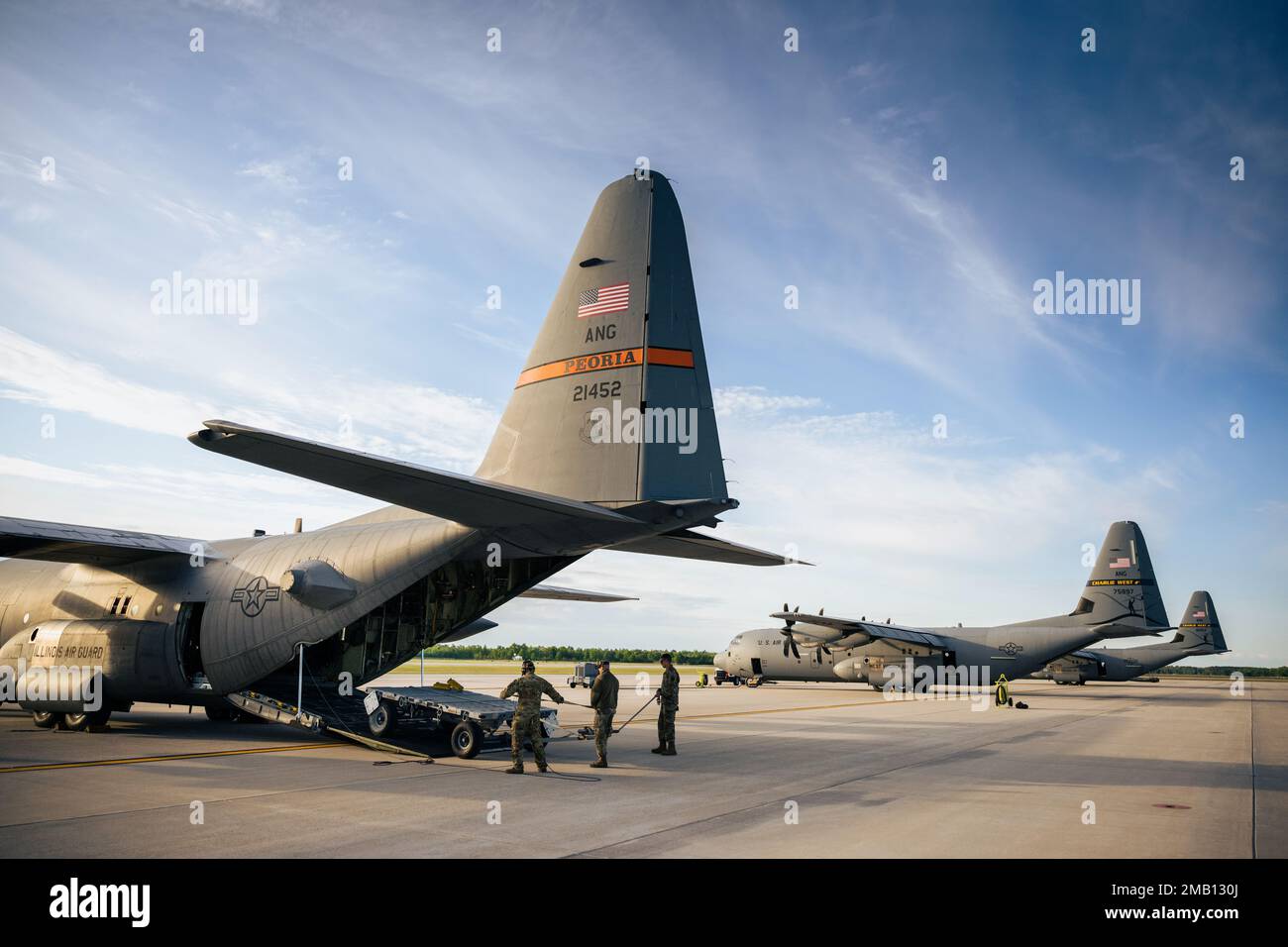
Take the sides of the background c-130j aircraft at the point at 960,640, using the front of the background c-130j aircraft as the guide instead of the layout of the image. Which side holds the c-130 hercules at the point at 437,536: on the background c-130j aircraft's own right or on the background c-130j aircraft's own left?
on the background c-130j aircraft's own left

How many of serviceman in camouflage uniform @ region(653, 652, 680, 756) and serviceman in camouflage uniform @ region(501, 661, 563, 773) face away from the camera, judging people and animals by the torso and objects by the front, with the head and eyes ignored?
1

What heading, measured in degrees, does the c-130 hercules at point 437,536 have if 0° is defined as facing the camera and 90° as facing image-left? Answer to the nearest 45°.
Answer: approximately 135°

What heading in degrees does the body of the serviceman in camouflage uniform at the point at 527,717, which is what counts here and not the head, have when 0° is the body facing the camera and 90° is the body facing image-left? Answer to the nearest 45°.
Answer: approximately 180°

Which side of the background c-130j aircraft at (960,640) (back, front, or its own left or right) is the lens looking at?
left

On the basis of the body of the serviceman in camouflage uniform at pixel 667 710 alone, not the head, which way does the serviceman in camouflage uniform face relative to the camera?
to the viewer's left

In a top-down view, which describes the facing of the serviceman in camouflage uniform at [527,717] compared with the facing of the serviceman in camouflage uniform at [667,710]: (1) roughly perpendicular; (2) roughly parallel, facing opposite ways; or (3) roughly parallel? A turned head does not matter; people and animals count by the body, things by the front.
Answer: roughly perpendicular

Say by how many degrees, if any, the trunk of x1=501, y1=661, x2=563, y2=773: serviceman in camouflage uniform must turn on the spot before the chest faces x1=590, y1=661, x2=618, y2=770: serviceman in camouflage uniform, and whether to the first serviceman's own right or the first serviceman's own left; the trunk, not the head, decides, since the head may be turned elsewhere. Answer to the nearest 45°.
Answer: approximately 45° to the first serviceman's own right
